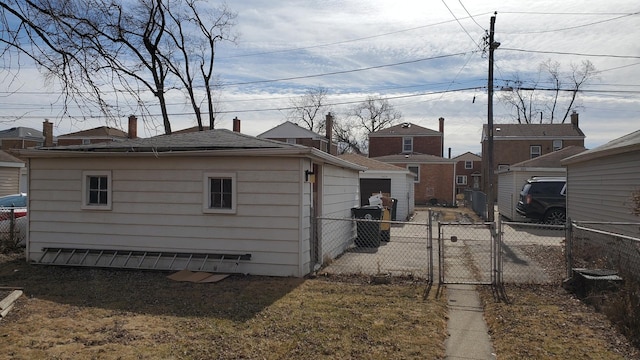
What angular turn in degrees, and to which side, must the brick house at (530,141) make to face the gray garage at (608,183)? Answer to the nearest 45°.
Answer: approximately 180°

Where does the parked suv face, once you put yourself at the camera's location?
facing away from the viewer and to the right of the viewer

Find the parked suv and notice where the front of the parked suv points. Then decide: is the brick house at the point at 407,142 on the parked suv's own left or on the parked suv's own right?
on the parked suv's own left

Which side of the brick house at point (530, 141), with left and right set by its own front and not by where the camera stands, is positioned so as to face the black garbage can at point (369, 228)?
back

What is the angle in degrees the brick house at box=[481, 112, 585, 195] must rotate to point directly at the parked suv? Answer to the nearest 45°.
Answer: approximately 180°

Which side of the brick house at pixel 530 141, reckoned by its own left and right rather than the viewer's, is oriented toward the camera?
back

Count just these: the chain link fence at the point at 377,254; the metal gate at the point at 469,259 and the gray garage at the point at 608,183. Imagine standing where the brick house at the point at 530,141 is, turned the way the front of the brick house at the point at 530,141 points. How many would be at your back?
3

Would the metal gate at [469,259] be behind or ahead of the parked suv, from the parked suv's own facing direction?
behind

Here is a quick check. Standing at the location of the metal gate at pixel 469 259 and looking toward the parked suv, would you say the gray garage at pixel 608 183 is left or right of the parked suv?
right

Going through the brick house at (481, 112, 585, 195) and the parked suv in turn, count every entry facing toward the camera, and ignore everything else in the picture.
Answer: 0

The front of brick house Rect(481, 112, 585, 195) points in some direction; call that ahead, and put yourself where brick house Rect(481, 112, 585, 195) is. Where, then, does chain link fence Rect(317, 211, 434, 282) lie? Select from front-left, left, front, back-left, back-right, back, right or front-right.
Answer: back

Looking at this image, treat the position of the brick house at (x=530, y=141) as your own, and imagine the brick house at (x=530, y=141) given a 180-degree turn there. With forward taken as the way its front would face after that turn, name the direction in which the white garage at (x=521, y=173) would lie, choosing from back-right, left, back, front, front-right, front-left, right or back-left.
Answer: front

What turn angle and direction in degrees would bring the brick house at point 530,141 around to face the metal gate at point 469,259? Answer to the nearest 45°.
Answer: approximately 180°

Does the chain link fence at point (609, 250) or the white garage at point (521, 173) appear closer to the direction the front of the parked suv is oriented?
the white garage

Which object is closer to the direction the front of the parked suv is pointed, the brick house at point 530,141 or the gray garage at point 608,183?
the brick house
